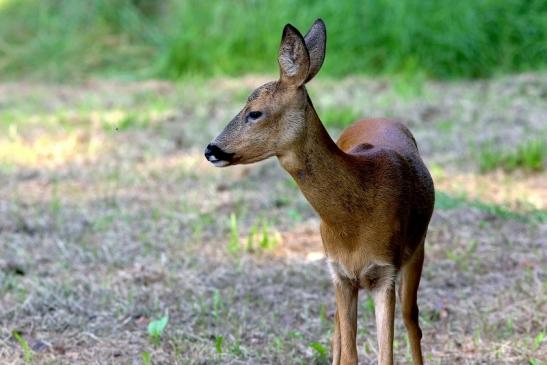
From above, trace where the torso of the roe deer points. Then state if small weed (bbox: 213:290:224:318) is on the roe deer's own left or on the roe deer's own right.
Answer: on the roe deer's own right

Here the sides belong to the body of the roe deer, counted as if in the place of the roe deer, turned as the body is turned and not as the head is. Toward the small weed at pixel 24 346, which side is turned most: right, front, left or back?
right

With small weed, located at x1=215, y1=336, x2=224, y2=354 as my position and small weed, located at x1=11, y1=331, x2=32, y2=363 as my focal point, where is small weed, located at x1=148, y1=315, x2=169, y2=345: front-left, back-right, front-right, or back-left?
front-right

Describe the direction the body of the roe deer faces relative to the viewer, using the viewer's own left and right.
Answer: facing the viewer and to the left of the viewer

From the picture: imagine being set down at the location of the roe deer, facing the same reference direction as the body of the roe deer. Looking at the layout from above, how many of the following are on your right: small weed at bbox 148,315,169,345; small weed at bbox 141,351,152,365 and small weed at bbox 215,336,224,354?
3

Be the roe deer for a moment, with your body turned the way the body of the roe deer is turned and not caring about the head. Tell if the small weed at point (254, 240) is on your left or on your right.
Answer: on your right

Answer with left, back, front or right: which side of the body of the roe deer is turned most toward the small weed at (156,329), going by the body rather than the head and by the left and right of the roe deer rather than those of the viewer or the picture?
right
